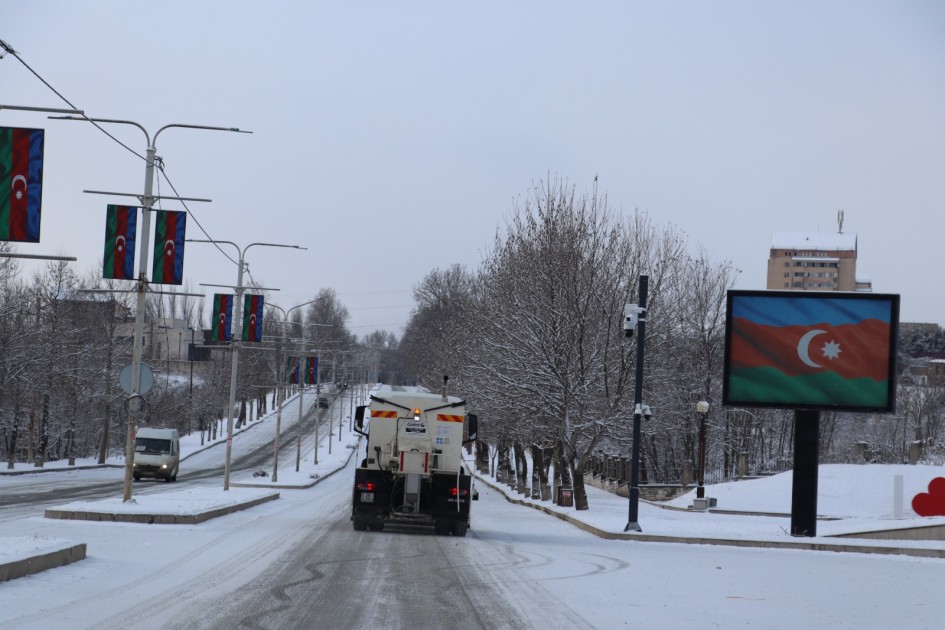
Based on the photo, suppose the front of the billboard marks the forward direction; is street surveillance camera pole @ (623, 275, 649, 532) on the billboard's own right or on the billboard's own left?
on the billboard's own right

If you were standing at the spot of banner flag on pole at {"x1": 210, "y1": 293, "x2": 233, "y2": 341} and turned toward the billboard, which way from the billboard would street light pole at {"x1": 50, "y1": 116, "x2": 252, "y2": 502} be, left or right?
right

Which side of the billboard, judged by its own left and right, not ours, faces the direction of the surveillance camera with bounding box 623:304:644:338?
right

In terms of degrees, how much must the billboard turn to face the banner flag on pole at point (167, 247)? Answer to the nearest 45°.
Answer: approximately 90° to its right

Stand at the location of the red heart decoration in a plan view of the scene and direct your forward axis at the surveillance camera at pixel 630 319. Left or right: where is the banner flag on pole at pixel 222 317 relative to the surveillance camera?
right

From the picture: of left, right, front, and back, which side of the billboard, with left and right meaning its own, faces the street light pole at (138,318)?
right

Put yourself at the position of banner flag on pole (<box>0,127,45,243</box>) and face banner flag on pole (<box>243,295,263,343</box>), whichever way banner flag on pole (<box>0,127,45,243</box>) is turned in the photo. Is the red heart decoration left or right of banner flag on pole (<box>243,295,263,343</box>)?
right

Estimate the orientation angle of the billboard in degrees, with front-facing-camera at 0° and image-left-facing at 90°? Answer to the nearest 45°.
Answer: approximately 0°
